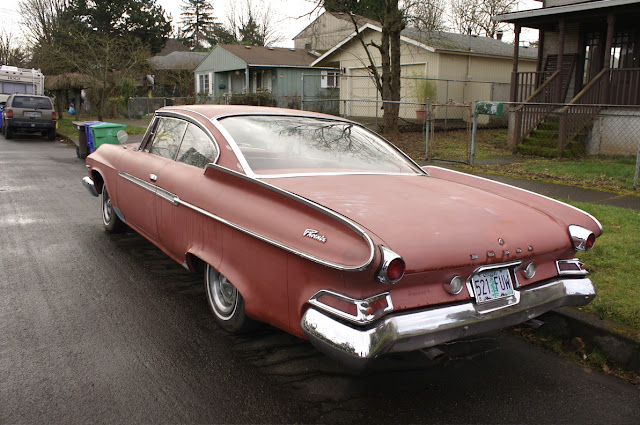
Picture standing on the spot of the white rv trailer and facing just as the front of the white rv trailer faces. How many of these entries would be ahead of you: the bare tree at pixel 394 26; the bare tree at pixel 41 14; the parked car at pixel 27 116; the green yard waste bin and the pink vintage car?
1

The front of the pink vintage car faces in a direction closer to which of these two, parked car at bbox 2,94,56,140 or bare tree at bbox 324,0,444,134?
the parked car

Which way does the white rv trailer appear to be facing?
away from the camera

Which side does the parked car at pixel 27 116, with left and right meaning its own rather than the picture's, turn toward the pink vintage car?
back

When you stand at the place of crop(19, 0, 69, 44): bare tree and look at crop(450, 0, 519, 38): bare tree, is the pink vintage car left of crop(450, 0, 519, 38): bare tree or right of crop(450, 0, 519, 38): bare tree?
right

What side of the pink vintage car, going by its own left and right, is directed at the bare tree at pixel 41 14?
front

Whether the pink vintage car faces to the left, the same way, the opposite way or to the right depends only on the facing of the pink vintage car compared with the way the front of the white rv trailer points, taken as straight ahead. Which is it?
the same way

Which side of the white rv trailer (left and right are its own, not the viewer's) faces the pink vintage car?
back

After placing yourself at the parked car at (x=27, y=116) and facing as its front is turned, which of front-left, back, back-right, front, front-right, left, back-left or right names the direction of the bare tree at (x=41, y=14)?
front

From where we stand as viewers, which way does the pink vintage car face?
facing away from the viewer and to the left of the viewer

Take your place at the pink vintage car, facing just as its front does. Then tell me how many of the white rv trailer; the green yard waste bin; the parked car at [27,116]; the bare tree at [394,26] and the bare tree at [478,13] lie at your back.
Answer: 0

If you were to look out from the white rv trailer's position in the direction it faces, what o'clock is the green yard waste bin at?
The green yard waste bin is roughly at 6 o'clock from the white rv trailer.

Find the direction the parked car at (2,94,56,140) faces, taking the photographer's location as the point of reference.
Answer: facing away from the viewer

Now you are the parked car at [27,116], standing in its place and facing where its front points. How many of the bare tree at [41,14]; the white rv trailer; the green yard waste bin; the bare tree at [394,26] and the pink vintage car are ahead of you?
2

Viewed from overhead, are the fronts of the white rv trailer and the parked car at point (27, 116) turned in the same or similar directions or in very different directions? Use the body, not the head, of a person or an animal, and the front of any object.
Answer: same or similar directions

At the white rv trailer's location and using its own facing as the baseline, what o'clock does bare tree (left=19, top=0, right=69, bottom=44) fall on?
The bare tree is roughly at 12 o'clock from the white rv trailer.
